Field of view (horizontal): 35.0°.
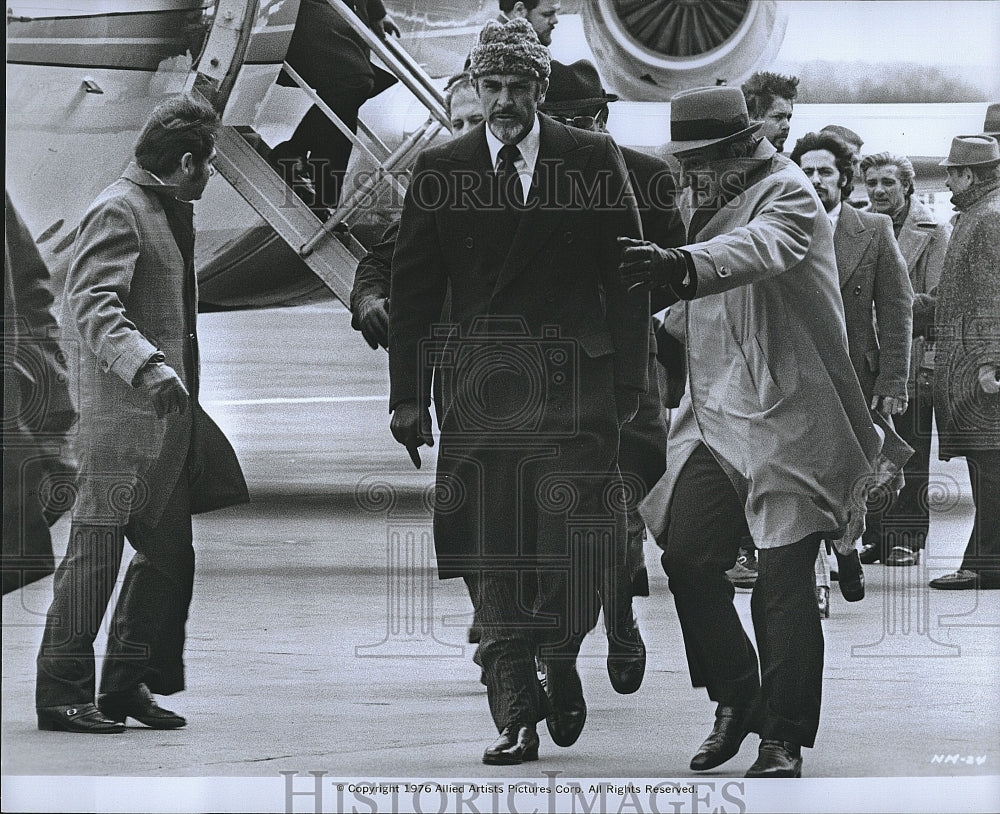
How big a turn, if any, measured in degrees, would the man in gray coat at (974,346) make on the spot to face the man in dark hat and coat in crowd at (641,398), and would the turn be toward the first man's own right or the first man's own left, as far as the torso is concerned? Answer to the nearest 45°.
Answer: approximately 45° to the first man's own left

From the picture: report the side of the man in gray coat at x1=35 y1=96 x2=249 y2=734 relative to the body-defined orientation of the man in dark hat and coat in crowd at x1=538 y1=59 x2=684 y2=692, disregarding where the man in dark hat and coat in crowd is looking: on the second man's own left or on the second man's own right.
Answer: on the second man's own right

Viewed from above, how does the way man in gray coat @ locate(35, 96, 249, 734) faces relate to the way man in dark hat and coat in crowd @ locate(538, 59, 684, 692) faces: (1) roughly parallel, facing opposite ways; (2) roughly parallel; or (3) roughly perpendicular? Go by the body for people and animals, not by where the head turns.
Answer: roughly perpendicular

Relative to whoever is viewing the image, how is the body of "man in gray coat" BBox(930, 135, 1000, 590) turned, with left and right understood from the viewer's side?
facing to the left of the viewer

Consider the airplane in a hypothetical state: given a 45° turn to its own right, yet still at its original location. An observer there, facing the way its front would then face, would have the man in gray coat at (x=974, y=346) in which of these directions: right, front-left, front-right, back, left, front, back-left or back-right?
back

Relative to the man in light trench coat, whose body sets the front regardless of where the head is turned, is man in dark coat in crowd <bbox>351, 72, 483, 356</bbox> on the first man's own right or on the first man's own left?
on the first man's own right

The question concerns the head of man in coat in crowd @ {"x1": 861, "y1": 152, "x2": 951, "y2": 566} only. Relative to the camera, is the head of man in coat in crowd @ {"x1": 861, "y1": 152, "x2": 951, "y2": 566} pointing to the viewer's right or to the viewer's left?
to the viewer's left

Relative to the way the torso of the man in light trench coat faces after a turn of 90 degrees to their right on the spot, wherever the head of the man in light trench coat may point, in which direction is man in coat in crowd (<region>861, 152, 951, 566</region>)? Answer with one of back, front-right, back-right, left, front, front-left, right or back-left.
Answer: right

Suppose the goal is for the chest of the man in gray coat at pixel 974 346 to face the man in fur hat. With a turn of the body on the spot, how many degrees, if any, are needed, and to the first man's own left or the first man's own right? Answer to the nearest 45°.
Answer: approximately 45° to the first man's own left
